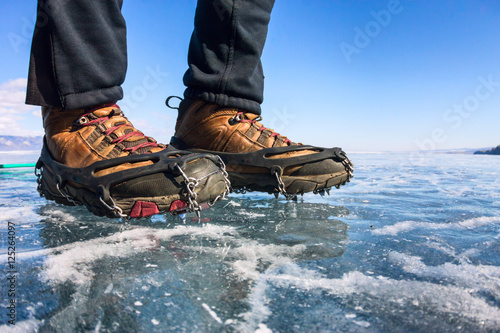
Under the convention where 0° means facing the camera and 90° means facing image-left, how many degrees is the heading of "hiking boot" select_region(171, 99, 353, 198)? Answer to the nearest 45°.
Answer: approximately 270°
